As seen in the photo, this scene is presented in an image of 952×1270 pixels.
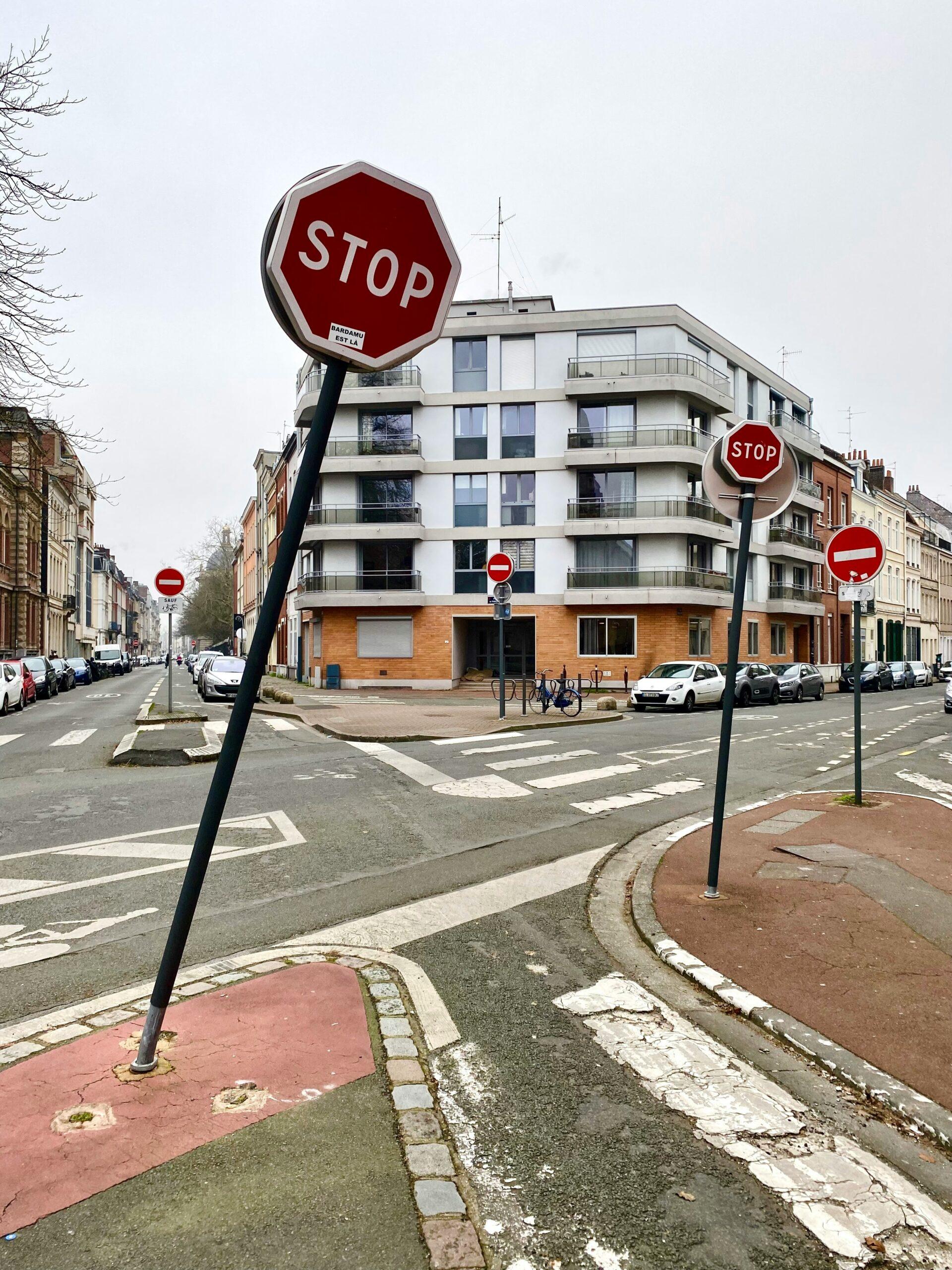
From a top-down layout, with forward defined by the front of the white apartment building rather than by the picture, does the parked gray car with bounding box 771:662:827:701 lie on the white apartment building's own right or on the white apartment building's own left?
on the white apartment building's own left

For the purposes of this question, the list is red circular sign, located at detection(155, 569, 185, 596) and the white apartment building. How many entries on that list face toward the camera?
2

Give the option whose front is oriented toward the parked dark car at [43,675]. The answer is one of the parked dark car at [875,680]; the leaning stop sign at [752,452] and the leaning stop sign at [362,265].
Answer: the parked dark car at [875,680]

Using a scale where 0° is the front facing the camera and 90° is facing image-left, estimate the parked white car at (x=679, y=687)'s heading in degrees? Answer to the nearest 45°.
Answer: approximately 45°

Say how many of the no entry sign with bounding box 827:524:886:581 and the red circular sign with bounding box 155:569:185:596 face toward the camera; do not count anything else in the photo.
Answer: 2

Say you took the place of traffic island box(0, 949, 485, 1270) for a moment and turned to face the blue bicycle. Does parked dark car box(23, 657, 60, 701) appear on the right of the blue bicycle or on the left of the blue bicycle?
left

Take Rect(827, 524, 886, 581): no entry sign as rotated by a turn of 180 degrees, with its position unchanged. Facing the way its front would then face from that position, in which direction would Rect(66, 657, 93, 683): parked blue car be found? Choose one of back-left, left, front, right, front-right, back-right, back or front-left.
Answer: front-left

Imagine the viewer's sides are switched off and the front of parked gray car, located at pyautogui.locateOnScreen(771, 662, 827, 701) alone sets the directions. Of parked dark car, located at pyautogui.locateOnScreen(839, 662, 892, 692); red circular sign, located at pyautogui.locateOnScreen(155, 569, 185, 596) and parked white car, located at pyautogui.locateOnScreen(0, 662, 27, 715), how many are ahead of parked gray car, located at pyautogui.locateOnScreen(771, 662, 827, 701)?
2

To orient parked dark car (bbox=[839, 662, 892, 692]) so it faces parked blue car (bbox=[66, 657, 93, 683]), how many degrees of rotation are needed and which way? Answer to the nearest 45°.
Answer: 0° — it already faces it

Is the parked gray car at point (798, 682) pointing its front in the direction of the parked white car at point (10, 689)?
yes

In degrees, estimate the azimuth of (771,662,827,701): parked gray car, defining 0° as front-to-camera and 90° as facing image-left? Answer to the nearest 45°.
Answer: approximately 45°

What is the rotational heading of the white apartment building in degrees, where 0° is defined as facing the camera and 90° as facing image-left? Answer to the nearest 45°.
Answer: approximately 0°

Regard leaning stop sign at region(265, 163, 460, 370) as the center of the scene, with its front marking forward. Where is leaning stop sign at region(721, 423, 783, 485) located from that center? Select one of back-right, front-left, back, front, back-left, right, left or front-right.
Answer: back-left

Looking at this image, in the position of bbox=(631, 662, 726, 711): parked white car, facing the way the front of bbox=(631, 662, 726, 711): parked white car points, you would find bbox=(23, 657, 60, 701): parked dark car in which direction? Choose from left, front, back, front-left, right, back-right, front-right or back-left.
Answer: front-right
